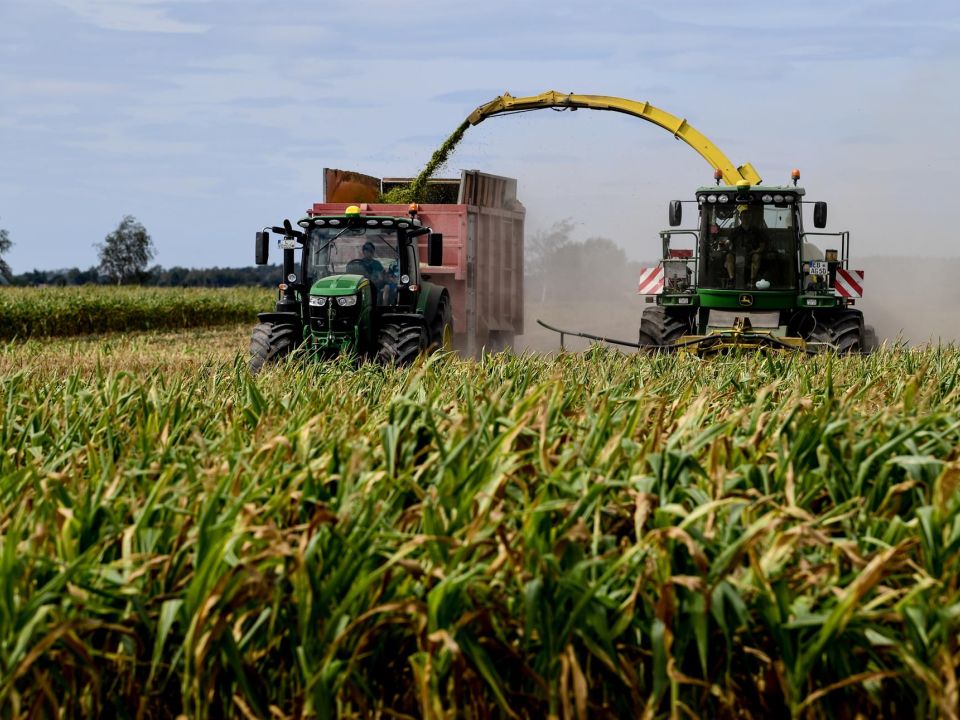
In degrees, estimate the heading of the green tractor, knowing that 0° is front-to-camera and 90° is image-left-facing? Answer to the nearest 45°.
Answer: approximately 0°

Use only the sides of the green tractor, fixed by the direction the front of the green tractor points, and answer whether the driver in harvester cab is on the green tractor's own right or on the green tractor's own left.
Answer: on the green tractor's own left

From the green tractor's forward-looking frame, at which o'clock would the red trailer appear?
The red trailer is roughly at 7 o'clock from the green tractor.
